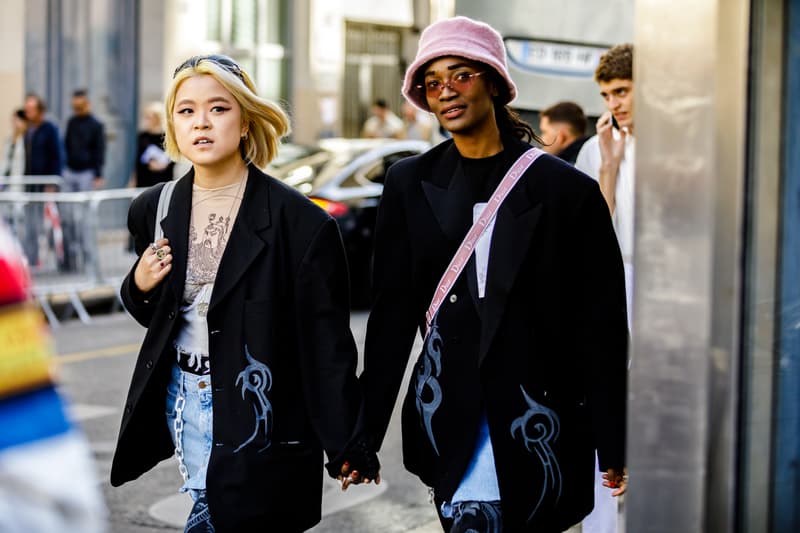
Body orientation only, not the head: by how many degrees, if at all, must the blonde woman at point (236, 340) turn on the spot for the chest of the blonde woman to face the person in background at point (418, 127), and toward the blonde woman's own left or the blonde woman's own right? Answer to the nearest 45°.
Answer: approximately 135° to the blonde woman's own right

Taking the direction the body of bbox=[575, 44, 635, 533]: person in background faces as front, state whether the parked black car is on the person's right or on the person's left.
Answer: on the person's right

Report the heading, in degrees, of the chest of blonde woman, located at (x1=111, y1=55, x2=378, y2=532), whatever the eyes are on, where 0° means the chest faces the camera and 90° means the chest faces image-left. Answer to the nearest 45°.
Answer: approximately 45°

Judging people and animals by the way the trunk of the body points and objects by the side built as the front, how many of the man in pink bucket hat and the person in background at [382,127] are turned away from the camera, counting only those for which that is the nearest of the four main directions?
0

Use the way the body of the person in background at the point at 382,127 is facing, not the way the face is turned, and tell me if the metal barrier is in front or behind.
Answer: in front

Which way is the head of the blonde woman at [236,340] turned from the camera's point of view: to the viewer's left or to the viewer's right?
to the viewer's left

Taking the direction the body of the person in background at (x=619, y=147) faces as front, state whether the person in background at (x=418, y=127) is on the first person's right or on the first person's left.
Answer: on the first person's right

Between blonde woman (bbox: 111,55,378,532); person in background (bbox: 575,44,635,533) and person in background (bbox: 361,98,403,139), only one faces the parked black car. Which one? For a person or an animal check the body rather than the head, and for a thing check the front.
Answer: person in background (bbox: 361,98,403,139)

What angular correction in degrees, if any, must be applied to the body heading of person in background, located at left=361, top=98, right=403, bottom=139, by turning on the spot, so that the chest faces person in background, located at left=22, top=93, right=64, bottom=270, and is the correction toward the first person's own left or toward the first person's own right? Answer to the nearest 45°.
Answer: approximately 45° to the first person's own right

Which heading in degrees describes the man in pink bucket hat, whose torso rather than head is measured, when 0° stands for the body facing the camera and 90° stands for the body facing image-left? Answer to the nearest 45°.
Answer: approximately 45°
